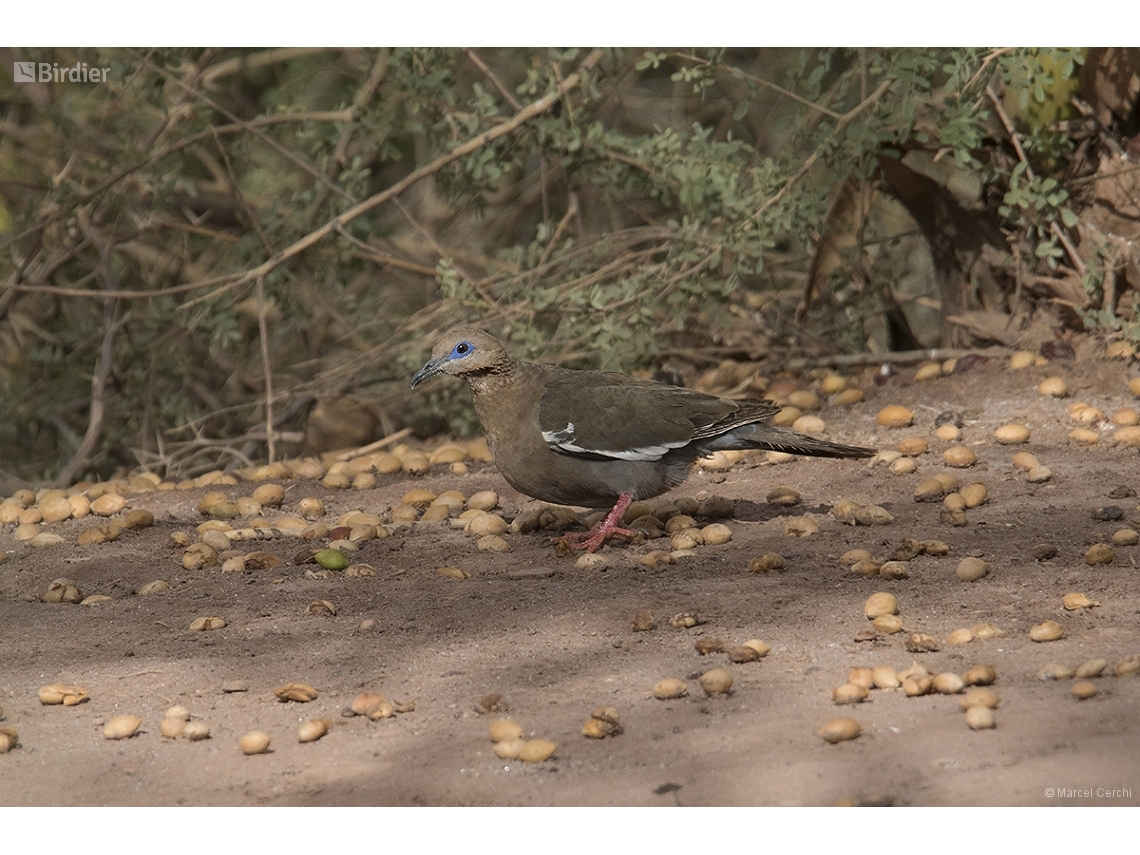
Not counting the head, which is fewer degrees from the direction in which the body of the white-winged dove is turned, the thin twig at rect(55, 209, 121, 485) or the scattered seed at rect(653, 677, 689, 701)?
the thin twig

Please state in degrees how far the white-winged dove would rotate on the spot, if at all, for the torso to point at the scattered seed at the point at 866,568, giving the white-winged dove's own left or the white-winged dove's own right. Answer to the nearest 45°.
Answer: approximately 135° to the white-winged dove's own left

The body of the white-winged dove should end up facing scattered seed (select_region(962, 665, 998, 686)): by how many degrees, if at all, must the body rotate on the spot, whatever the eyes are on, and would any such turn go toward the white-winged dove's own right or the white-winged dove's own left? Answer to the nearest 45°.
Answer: approximately 135° to the white-winged dove's own left

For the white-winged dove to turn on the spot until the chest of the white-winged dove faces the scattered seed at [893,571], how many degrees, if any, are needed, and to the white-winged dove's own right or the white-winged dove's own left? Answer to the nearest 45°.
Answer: approximately 135° to the white-winged dove's own left

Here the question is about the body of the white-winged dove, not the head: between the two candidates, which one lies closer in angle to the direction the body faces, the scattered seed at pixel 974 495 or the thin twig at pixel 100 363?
the thin twig

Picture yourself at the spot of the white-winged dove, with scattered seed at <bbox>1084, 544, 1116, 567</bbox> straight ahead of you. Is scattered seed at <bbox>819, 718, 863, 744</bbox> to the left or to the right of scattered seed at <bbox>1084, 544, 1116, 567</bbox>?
right

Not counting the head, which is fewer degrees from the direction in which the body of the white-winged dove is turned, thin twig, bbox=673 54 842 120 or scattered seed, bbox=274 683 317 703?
the scattered seed

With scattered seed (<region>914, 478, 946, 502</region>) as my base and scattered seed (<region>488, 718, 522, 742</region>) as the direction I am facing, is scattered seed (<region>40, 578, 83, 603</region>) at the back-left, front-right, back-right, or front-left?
front-right

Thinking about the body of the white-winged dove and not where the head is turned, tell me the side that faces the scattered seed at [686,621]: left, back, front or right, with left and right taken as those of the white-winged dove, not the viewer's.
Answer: left

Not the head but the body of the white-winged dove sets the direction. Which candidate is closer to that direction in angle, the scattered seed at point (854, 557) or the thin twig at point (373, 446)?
the thin twig

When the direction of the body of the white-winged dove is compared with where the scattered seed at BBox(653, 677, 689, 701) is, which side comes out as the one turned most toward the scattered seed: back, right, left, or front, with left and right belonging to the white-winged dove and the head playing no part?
left

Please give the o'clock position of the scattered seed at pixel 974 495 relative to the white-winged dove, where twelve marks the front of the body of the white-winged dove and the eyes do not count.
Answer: The scattered seed is roughly at 6 o'clock from the white-winged dove.

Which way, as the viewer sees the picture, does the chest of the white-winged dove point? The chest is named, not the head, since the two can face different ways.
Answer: to the viewer's left
